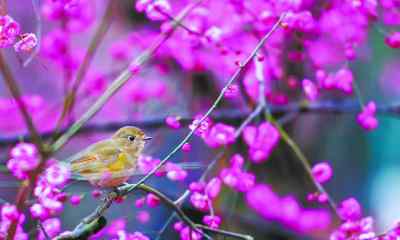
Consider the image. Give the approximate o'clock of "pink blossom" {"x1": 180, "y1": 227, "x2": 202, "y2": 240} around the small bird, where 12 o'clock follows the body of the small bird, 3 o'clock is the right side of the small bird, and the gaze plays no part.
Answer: The pink blossom is roughly at 12 o'clock from the small bird.

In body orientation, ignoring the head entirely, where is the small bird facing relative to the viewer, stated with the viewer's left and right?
facing to the right of the viewer

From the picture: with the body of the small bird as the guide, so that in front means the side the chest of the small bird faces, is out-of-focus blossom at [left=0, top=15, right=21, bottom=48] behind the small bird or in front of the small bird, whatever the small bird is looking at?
behind
